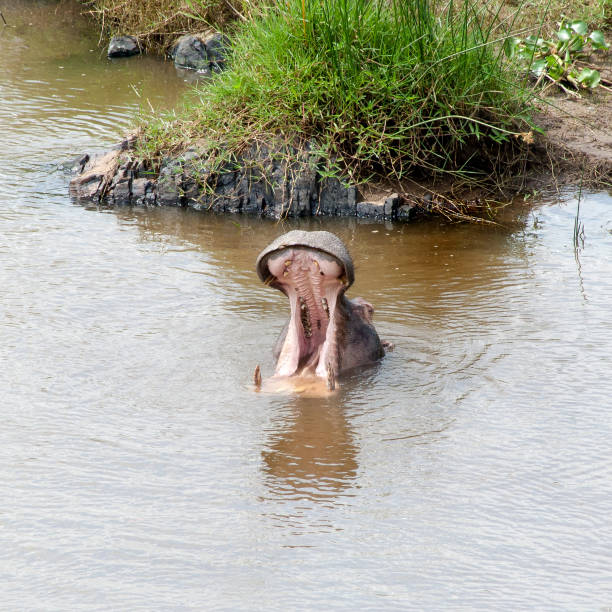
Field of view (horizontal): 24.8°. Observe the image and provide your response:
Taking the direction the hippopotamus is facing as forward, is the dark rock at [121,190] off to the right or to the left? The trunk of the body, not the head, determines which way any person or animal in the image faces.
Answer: on its right

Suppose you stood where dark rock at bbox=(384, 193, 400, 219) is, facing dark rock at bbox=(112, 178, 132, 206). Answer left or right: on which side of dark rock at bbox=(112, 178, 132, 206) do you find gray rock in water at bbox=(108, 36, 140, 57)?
right

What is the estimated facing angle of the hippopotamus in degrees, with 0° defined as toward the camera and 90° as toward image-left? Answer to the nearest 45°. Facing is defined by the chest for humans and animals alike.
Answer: approximately 45°

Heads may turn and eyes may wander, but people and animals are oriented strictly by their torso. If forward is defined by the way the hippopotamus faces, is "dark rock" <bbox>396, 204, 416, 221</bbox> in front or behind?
behind

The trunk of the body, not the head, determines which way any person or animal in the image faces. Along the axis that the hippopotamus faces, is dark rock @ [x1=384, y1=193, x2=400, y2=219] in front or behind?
behind

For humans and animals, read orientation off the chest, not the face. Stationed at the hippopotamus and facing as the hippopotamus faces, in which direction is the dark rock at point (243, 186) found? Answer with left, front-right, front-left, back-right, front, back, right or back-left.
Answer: back-right

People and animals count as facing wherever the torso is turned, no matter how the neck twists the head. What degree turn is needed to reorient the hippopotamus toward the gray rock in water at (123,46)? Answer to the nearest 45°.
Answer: approximately 135° to its right

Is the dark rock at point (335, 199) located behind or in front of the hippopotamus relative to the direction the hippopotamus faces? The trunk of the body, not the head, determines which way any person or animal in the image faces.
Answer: behind
